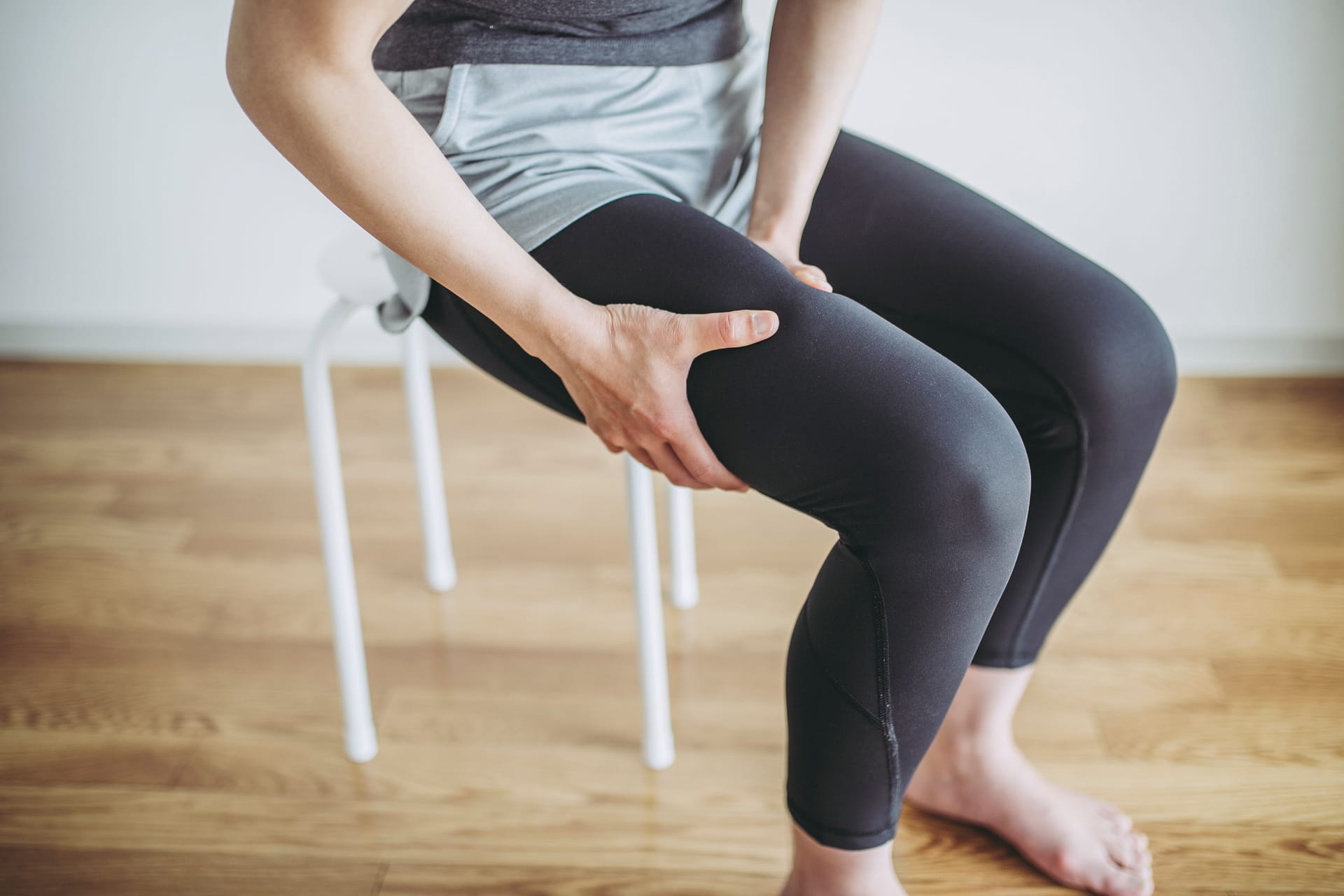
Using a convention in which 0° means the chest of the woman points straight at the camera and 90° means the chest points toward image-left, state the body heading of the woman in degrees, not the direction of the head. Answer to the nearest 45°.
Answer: approximately 315°
